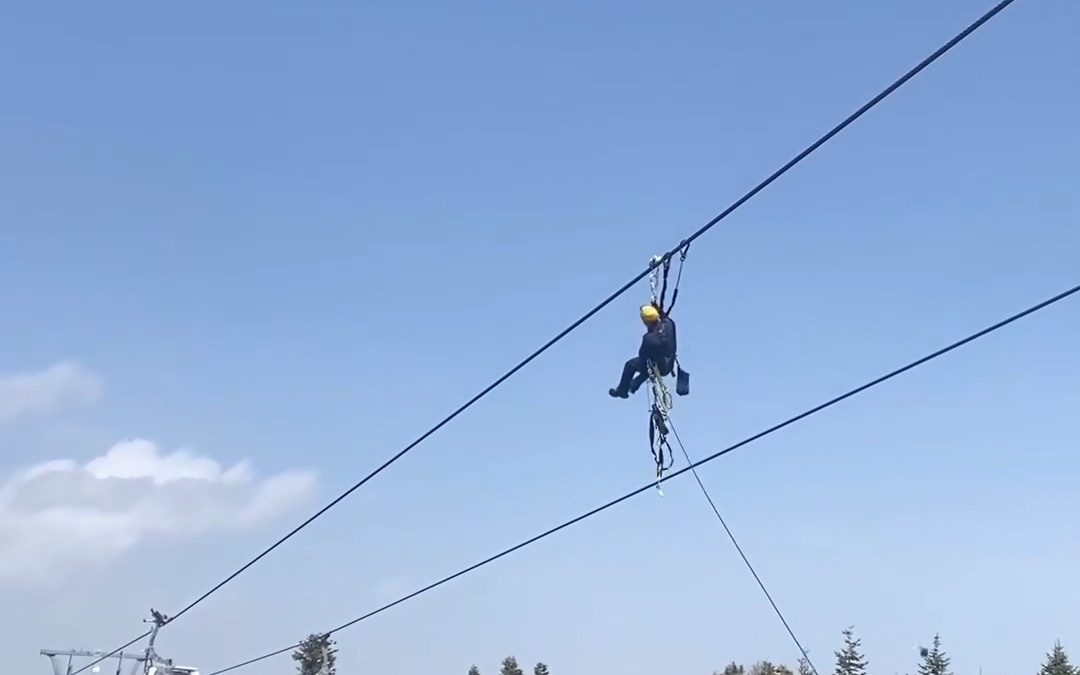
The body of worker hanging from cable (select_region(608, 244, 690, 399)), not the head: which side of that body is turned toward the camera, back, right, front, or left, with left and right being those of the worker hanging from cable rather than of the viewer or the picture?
left
